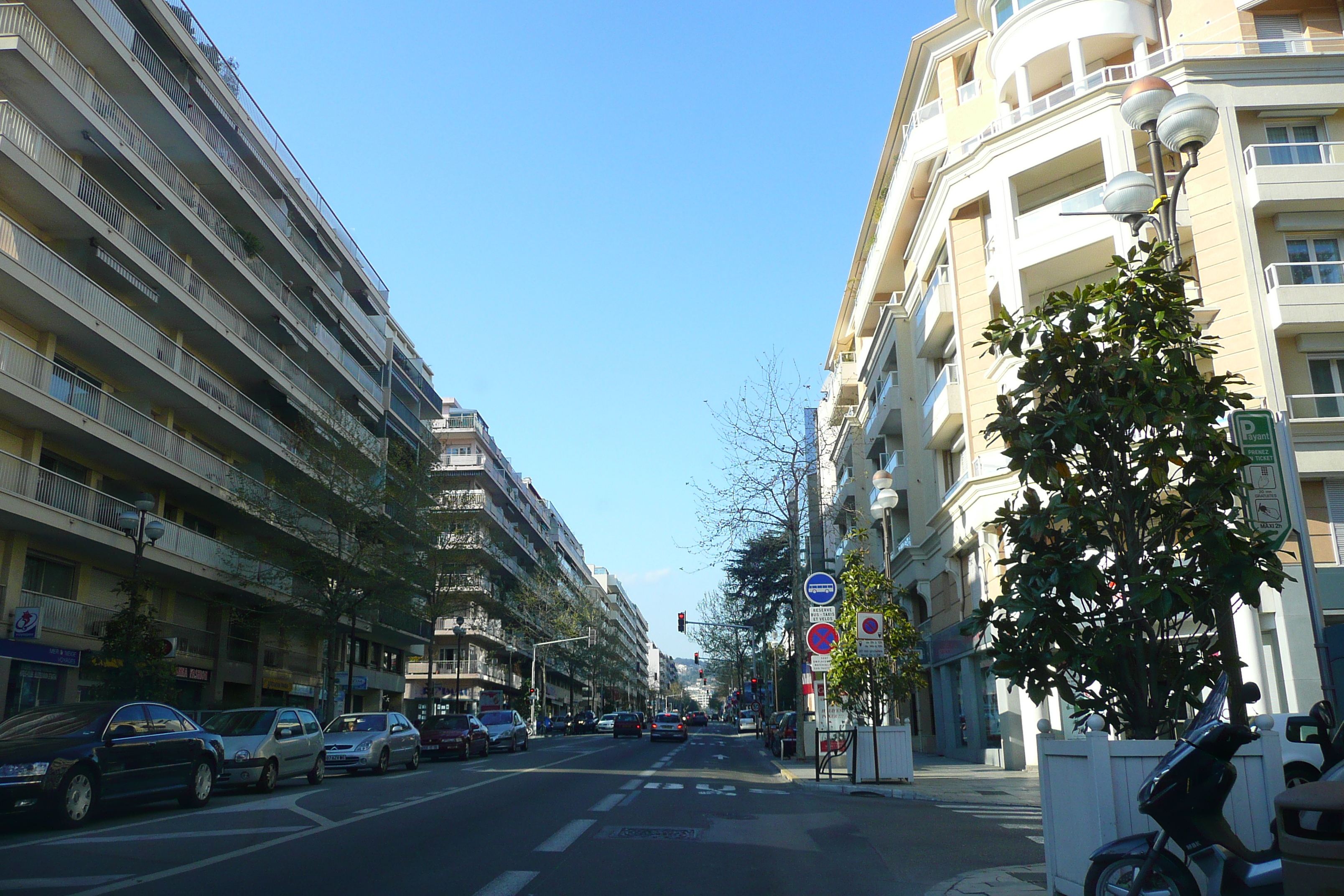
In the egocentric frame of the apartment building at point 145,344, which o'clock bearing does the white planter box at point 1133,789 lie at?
The white planter box is roughly at 1 o'clock from the apartment building.

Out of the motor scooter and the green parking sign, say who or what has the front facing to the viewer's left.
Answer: the motor scooter

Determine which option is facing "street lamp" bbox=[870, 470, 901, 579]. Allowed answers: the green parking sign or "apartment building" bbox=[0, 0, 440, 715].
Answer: the apartment building

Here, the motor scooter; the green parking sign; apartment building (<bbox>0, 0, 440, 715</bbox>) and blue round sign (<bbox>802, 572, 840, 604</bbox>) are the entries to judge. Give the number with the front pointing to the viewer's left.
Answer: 1

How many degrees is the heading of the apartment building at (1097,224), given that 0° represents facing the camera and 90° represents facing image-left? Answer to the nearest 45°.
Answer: approximately 45°

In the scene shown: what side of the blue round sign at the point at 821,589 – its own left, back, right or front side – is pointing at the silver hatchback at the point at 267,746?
right

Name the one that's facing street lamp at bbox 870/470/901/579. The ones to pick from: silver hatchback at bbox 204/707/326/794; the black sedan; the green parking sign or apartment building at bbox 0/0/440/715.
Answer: the apartment building

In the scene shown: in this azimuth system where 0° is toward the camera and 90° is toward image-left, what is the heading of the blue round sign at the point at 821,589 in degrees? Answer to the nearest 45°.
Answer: approximately 0°

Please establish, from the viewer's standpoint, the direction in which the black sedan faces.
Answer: facing the viewer and to the left of the viewer

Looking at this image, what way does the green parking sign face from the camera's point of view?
toward the camera

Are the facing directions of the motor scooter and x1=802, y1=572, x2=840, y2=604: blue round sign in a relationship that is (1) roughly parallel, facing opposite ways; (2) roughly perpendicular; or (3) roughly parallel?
roughly perpendicular
